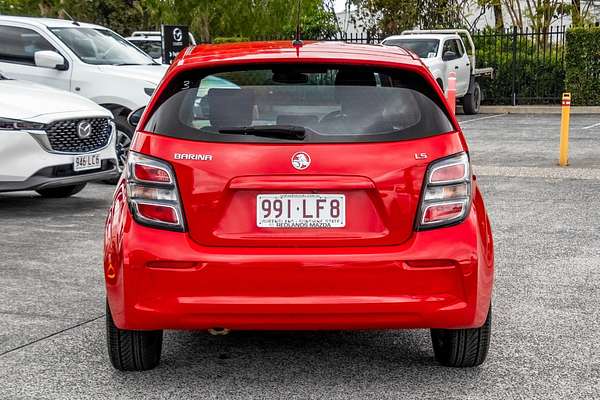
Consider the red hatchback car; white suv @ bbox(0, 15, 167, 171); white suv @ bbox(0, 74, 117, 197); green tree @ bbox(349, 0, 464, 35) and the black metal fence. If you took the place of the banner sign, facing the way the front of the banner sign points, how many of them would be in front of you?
3

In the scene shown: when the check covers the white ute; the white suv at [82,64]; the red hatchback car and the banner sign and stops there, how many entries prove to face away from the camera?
1

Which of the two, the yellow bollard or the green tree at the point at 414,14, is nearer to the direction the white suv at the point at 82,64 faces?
the yellow bollard

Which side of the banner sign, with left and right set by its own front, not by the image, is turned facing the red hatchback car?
front

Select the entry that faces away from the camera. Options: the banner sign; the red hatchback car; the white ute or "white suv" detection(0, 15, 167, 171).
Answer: the red hatchback car

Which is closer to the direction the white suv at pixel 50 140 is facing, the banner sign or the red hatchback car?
the red hatchback car

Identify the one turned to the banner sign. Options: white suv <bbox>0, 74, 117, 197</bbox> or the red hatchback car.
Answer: the red hatchback car

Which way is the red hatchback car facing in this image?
away from the camera

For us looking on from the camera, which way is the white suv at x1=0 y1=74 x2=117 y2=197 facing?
facing the viewer and to the right of the viewer

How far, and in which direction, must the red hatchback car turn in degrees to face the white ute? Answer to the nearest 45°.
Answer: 0° — it already faces it

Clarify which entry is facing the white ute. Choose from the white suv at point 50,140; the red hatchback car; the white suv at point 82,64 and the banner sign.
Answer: the red hatchback car

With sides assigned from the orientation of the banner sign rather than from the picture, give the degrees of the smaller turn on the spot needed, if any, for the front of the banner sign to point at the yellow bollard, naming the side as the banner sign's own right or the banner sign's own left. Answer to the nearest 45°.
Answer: approximately 45° to the banner sign's own left

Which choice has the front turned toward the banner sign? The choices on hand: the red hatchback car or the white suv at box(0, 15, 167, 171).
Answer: the red hatchback car

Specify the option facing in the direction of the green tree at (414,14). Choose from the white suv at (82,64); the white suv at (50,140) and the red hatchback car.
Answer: the red hatchback car

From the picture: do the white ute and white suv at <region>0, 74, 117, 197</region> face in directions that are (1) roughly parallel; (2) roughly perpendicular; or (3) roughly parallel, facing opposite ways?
roughly perpendicular

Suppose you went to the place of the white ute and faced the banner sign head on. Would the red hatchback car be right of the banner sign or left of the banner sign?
left
